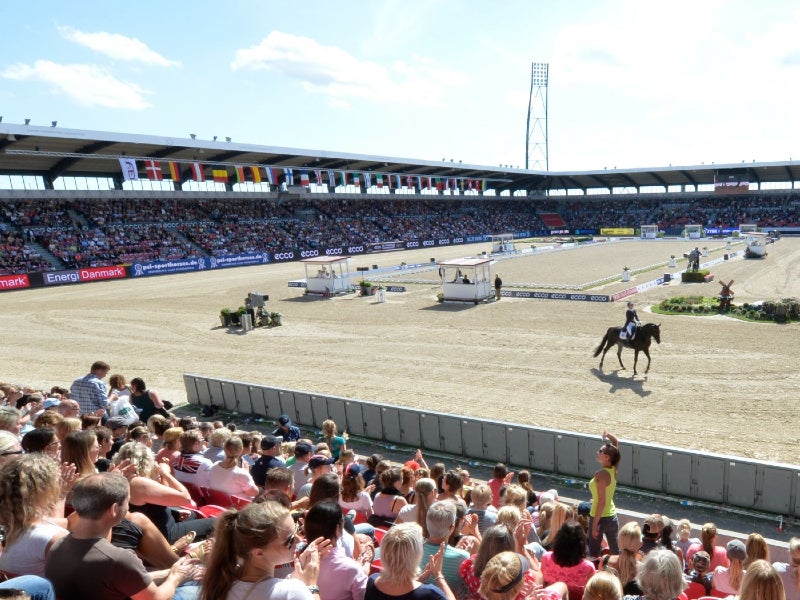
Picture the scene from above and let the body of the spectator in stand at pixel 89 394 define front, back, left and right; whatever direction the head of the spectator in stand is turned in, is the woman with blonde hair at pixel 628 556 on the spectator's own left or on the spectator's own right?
on the spectator's own right

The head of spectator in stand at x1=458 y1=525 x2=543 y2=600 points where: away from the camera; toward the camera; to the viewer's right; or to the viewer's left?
away from the camera

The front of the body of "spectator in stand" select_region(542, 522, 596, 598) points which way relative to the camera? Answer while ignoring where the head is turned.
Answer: away from the camera

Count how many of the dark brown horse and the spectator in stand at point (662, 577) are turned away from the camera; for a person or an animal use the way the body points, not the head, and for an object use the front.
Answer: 1

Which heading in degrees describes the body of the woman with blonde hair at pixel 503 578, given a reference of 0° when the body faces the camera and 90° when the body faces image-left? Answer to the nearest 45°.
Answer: approximately 225°

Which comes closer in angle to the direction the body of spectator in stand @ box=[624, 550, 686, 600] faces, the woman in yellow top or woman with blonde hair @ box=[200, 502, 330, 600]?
the woman in yellow top

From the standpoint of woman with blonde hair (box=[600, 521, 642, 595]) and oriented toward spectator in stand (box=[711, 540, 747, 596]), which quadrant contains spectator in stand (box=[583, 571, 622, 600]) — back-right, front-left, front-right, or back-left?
back-right

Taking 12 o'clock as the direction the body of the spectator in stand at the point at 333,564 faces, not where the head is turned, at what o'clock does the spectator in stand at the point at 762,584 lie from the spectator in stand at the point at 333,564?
the spectator in stand at the point at 762,584 is roughly at 2 o'clock from the spectator in stand at the point at 333,564.

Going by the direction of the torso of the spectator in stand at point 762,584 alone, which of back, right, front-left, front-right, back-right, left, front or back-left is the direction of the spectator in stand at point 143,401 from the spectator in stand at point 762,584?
left

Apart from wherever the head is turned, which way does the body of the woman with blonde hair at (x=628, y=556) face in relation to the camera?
away from the camera

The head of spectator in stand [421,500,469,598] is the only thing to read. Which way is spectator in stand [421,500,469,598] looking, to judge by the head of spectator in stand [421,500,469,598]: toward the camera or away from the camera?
away from the camera

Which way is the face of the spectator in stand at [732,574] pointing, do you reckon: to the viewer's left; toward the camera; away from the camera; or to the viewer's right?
away from the camera

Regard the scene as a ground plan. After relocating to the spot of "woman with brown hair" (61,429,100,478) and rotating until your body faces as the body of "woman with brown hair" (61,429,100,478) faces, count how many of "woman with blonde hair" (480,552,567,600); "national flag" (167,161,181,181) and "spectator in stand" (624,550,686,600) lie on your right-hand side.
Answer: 2

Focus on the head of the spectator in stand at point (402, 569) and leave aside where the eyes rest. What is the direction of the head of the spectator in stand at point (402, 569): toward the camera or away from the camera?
away from the camera

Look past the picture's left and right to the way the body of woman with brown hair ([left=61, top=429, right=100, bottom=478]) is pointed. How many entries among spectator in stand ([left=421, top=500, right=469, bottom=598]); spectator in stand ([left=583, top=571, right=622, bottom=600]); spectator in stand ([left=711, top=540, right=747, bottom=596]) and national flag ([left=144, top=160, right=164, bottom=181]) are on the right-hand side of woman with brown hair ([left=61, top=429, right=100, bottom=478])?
3
